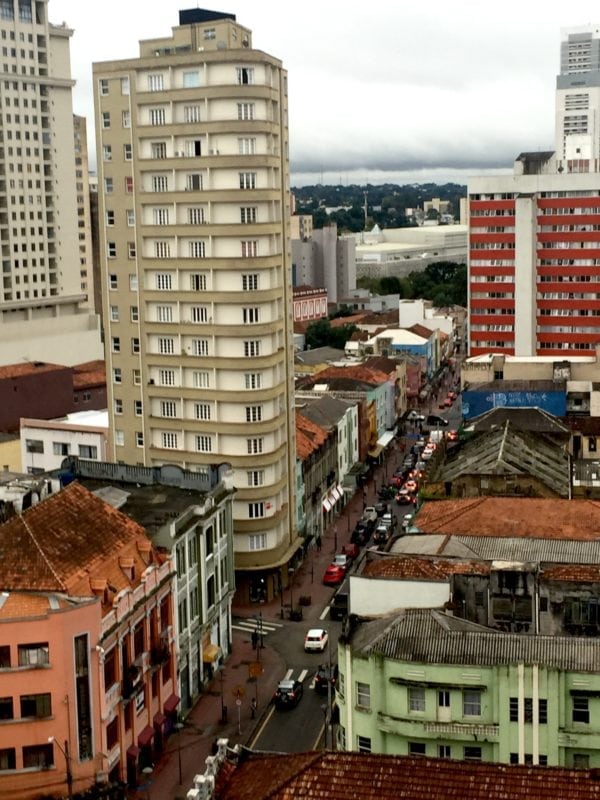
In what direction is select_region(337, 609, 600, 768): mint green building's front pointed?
toward the camera

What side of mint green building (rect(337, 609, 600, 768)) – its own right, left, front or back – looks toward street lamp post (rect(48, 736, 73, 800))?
right
